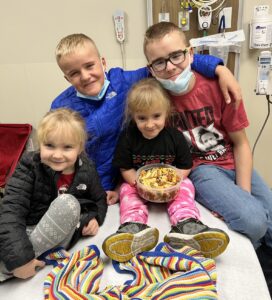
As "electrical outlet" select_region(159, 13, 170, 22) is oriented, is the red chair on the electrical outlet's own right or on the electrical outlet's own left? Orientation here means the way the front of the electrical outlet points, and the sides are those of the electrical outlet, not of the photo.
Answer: on the electrical outlet's own right

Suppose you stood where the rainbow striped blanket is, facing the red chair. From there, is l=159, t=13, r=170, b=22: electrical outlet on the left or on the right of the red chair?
right

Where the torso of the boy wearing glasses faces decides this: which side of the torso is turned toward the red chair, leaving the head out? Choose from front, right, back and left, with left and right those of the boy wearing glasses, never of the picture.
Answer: right

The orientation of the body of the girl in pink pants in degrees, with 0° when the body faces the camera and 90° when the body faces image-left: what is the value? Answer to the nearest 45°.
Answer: approximately 0°

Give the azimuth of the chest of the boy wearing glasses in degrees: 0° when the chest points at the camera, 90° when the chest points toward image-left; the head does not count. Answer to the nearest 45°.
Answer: approximately 0°

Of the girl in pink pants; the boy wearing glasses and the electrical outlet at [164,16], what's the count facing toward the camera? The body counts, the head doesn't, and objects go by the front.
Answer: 3

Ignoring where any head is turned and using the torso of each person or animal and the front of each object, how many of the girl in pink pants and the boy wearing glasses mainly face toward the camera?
2
